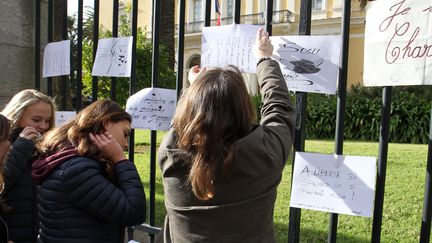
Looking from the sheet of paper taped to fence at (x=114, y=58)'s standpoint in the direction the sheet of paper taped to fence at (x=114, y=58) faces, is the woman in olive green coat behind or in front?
in front

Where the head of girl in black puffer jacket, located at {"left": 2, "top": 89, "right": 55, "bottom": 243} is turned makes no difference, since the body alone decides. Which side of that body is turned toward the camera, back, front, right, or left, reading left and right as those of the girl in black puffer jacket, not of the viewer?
right

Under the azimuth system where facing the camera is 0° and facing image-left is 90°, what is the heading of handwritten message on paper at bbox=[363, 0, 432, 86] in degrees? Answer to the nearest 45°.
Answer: approximately 0°

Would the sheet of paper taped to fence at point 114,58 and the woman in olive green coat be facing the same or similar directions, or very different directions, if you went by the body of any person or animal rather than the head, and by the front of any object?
very different directions

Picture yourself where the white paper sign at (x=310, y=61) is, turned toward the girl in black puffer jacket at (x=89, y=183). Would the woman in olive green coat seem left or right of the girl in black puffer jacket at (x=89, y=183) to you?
left

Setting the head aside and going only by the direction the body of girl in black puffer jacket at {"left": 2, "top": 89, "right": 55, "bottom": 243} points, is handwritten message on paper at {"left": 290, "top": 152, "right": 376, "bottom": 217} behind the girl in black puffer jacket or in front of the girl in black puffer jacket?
in front

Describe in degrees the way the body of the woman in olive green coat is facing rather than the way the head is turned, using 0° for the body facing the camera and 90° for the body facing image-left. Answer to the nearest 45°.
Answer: approximately 180°

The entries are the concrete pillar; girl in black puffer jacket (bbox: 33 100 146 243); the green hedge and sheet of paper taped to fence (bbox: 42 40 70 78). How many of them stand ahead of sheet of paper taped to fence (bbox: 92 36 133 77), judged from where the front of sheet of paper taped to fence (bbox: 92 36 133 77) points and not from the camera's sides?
1

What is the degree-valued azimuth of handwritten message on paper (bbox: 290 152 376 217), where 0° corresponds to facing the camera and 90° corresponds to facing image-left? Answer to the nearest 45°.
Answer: approximately 0°

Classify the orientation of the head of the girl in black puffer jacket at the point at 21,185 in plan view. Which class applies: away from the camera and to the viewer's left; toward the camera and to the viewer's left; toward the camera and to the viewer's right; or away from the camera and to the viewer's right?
toward the camera and to the viewer's right

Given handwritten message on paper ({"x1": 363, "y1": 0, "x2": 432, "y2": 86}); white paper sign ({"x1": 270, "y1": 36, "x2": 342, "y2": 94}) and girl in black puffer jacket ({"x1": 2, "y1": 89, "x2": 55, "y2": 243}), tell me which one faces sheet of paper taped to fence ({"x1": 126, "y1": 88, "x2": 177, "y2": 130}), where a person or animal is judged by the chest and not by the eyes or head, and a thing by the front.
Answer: the girl in black puffer jacket

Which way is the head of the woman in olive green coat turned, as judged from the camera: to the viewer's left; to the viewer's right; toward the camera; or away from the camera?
away from the camera

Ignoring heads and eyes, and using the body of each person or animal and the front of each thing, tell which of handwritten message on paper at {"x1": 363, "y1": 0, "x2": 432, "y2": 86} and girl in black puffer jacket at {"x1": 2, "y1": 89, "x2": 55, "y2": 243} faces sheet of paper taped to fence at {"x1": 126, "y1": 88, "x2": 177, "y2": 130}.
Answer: the girl in black puffer jacket
